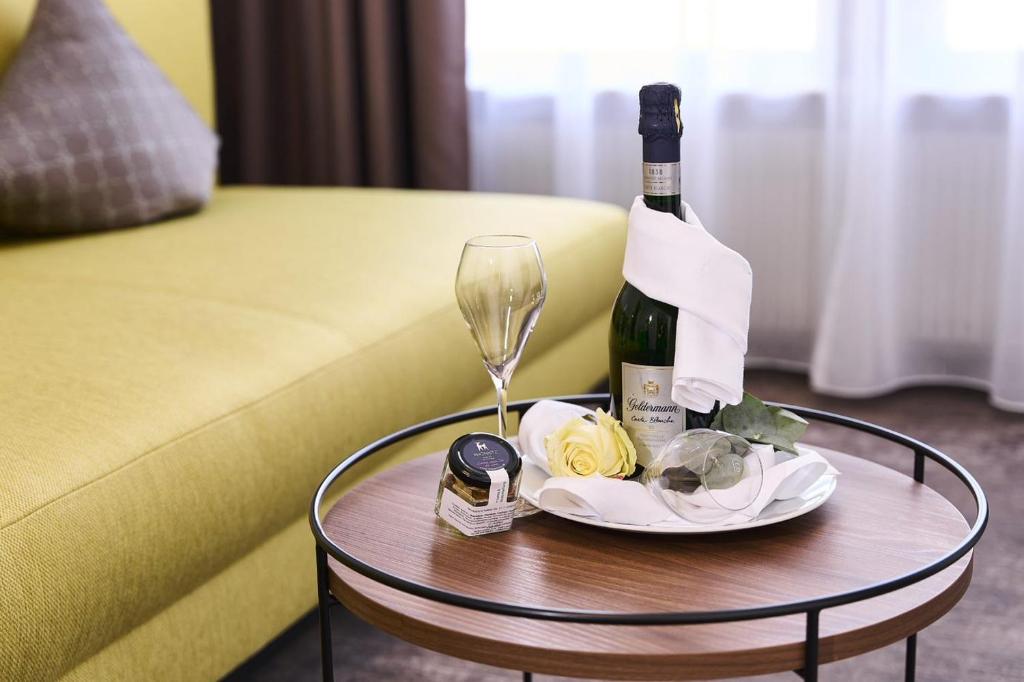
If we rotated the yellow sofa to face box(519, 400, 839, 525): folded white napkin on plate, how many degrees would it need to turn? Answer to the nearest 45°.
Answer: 0° — it already faces it

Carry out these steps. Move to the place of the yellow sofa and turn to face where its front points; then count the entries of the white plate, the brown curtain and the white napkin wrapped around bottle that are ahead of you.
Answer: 2

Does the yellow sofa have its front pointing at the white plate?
yes

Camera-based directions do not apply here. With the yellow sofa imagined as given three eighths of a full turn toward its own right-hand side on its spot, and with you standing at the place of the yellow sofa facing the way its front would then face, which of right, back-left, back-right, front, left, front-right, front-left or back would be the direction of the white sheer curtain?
back-right

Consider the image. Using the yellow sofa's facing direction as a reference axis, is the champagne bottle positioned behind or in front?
in front

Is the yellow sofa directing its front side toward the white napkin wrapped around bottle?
yes

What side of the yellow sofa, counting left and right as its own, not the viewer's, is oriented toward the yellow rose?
front

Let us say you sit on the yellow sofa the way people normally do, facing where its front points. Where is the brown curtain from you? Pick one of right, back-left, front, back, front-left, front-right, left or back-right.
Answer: back-left

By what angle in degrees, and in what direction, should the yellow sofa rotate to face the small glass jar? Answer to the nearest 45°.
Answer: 0° — it already faces it

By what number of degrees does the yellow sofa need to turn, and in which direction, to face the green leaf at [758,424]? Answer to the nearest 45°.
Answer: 0° — it already faces it

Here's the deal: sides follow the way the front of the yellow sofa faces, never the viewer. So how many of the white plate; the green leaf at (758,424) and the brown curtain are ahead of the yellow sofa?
2

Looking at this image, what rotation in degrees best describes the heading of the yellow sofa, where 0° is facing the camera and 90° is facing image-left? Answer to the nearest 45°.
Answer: approximately 315°

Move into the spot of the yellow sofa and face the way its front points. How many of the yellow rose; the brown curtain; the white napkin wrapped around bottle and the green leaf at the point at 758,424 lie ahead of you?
3

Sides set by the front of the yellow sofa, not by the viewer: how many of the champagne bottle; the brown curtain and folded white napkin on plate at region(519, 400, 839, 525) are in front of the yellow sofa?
2
